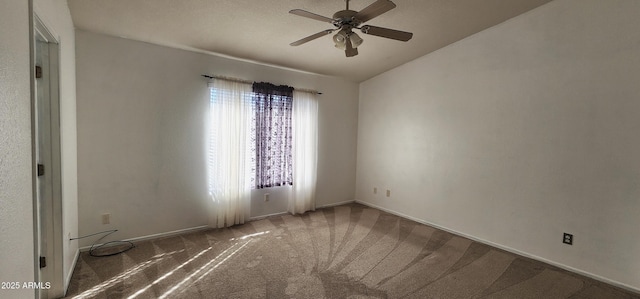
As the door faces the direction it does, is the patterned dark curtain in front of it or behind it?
in front

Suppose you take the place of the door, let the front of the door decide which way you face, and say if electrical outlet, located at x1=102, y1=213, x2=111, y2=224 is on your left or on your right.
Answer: on your left

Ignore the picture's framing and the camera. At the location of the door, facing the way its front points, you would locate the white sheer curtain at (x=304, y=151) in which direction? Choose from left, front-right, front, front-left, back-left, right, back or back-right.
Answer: front

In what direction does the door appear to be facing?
to the viewer's right

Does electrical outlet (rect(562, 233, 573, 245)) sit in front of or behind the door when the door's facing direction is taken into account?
in front

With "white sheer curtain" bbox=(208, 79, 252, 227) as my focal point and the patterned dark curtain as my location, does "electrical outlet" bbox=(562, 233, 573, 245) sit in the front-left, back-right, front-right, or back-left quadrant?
back-left

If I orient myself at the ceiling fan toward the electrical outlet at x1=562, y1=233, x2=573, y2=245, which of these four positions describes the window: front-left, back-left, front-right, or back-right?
back-left

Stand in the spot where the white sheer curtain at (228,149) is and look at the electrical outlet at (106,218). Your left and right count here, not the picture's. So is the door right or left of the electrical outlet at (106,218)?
left
